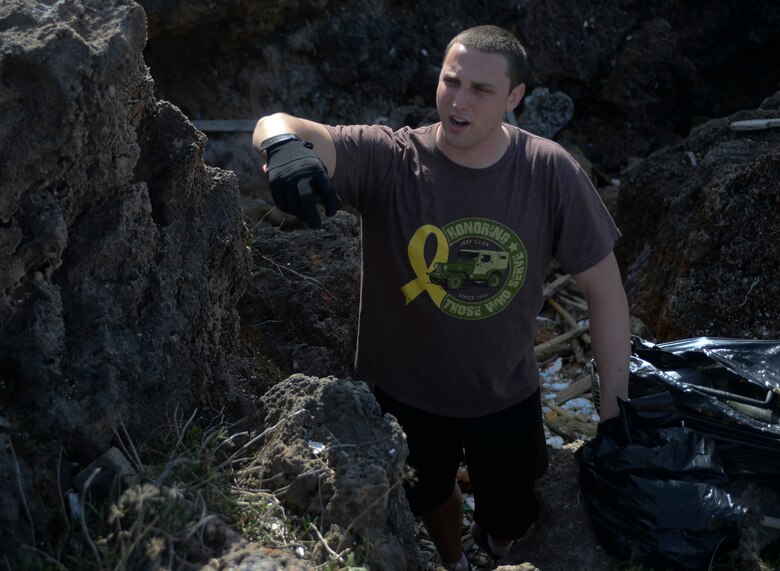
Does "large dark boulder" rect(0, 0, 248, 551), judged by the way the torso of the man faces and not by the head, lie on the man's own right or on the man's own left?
on the man's own right

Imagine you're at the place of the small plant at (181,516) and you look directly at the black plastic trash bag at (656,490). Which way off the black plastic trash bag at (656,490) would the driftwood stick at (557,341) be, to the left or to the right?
left

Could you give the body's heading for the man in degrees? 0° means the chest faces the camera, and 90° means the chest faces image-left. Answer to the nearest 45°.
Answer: approximately 0°

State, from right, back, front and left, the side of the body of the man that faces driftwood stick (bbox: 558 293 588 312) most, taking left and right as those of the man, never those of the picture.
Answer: back

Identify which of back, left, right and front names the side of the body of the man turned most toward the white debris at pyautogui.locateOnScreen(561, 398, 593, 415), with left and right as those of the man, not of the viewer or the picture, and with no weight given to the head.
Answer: back

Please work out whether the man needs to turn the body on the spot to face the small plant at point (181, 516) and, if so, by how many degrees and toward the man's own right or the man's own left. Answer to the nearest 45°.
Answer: approximately 45° to the man's own right

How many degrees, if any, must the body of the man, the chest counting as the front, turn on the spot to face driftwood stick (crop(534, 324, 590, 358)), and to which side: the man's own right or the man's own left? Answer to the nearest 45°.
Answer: approximately 180°

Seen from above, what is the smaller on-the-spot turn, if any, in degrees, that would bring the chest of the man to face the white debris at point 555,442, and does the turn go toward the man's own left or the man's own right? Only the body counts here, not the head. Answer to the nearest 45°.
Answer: approximately 180°
